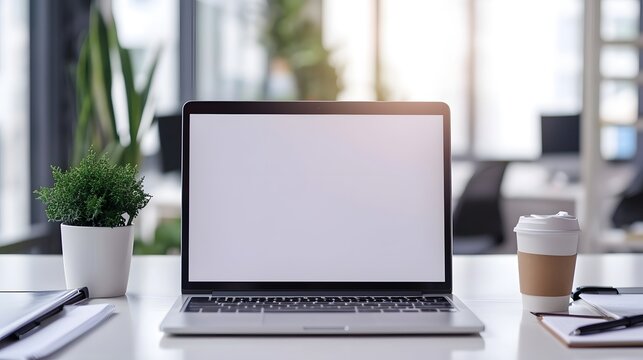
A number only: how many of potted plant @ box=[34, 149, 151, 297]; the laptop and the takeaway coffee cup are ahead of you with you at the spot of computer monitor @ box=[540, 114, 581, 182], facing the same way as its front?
3

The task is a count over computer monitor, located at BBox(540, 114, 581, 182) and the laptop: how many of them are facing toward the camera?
2

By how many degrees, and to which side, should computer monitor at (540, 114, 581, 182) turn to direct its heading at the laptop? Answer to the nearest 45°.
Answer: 0° — it already faces it

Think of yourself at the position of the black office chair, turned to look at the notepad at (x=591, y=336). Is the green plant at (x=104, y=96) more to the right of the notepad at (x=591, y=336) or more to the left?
right

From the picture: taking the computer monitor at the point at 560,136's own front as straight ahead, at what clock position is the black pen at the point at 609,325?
The black pen is roughly at 12 o'clock from the computer monitor.

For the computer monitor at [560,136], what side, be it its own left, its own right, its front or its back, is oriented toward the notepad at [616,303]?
front

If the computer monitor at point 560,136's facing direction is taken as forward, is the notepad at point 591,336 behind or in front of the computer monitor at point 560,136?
in front

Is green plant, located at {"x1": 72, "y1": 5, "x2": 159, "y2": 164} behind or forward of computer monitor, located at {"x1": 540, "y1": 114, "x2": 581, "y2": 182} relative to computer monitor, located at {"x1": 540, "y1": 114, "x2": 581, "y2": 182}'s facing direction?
forward

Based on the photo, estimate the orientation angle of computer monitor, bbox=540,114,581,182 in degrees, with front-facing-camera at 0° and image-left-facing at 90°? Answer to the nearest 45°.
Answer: approximately 0°

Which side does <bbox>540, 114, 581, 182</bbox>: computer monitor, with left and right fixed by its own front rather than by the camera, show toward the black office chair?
front

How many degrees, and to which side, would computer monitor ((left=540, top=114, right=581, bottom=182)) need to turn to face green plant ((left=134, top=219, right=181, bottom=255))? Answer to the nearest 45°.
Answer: approximately 45° to its right
